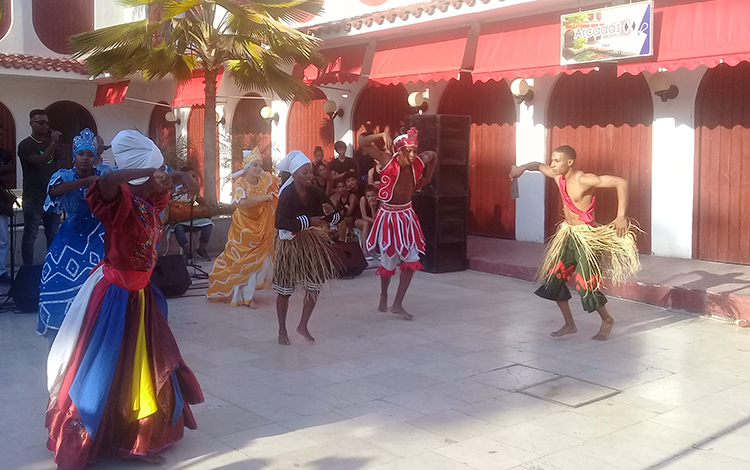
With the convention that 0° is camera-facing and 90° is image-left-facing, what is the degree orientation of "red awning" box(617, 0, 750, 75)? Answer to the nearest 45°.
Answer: approximately 45°

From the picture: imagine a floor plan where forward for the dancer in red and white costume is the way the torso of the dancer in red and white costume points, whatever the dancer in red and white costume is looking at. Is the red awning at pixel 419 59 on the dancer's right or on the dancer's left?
on the dancer's left

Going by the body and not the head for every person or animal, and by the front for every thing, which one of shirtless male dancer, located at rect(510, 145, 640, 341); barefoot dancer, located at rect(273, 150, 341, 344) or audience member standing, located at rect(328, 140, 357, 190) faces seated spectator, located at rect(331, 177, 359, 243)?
the audience member standing

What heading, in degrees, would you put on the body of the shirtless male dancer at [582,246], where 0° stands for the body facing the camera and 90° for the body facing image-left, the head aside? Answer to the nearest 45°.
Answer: approximately 45°

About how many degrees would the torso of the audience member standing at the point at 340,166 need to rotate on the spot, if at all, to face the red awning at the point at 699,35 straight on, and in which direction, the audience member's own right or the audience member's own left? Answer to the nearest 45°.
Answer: approximately 45° to the audience member's own left

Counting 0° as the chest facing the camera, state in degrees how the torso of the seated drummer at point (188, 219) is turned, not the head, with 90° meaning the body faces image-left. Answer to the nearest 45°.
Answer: approximately 0°

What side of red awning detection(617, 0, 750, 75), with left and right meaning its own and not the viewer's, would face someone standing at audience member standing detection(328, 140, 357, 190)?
right

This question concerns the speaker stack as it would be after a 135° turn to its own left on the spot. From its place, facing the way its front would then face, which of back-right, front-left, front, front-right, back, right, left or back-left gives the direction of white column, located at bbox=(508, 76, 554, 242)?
front-right
